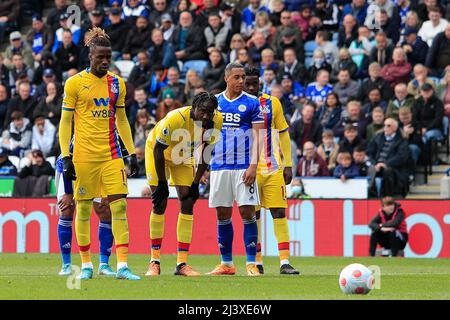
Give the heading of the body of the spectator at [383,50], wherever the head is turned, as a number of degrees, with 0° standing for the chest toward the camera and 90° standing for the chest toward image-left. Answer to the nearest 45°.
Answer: approximately 0°

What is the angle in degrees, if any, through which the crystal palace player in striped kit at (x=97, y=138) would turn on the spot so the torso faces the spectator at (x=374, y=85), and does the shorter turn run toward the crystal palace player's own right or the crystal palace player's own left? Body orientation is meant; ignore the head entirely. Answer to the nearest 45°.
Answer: approximately 135° to the crystal palace player's own left

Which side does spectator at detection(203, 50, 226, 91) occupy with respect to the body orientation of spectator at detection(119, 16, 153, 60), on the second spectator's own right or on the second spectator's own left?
on the second spectator's own left

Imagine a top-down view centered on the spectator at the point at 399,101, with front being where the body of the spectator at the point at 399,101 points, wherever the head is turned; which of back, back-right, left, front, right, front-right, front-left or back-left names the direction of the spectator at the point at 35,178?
front-right

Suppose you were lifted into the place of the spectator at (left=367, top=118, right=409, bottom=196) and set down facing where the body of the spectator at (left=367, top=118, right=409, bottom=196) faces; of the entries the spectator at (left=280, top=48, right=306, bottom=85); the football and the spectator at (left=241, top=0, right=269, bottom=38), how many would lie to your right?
2

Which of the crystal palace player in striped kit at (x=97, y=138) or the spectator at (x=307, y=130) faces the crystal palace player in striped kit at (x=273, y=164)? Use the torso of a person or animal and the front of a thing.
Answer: the spectator

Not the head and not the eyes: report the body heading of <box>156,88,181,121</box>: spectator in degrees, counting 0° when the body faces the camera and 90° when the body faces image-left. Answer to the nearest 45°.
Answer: approximately 0°
